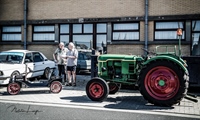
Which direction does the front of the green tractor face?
to the viewer's left

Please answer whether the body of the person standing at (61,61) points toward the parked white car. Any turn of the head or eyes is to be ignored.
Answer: no

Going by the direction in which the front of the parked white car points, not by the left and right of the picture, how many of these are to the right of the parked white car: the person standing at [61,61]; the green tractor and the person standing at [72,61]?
0

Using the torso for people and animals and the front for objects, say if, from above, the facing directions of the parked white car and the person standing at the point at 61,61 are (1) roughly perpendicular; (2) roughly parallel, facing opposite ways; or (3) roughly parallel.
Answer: roughly perpendicular

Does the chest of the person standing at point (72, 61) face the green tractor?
no

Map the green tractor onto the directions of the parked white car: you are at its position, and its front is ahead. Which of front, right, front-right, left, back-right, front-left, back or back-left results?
left

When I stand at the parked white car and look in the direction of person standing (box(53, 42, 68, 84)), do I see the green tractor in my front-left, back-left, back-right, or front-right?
front-right

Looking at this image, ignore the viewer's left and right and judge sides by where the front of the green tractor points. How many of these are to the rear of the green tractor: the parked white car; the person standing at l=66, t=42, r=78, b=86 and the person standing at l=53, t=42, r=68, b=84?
0

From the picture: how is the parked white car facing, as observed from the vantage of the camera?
facing the viewer and to the left of the viewer

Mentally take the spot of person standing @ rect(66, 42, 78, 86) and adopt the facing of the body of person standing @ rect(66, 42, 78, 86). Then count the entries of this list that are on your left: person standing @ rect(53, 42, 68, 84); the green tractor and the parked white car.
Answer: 1

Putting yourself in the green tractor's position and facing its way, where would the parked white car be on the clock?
The parked white car is roughly at 1 o'clock from the green tractor.

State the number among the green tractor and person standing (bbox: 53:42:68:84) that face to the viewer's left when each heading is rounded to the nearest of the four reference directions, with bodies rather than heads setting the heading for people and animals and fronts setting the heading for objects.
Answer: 1

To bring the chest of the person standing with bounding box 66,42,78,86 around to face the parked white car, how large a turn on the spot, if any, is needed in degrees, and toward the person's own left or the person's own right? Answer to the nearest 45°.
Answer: approximately 45° to the person's own right

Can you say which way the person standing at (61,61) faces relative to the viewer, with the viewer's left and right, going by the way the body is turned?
facing the viewer and to the right of the viewer

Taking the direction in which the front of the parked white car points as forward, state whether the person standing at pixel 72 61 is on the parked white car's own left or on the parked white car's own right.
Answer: on the parked white car's own left
